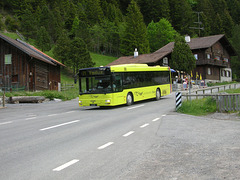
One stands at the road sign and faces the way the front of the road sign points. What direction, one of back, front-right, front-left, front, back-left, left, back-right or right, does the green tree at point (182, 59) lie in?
back

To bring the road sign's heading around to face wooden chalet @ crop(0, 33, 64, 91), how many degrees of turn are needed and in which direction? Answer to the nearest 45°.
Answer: approximately 135° to its right

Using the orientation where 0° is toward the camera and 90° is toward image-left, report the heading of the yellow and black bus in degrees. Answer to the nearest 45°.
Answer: approximately 45°

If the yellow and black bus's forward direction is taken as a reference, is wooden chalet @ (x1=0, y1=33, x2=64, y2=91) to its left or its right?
on its right

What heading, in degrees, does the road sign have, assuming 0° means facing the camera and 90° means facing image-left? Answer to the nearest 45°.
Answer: approximately 0°
